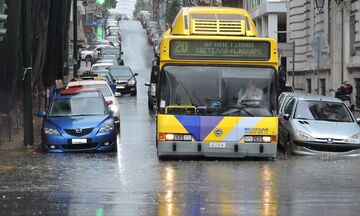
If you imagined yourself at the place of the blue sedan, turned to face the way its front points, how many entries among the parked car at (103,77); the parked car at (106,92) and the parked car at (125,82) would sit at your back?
3

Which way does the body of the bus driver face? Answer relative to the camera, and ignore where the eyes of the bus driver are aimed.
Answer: toward the camera

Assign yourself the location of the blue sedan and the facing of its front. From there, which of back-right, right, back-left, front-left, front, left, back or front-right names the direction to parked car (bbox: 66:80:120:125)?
back

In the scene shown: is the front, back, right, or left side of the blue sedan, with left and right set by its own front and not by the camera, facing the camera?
front

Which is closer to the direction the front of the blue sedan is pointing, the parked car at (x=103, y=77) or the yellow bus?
the yellow bus

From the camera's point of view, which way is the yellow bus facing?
toward the camera

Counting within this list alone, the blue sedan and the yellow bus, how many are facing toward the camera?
2

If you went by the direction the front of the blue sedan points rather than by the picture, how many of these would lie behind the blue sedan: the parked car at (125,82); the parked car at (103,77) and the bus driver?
2

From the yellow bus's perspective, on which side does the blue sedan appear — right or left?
on its right

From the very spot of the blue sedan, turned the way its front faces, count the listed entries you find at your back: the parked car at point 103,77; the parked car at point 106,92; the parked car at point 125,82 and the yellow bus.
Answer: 3

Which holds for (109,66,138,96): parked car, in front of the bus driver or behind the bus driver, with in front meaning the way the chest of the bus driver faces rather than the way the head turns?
behind
